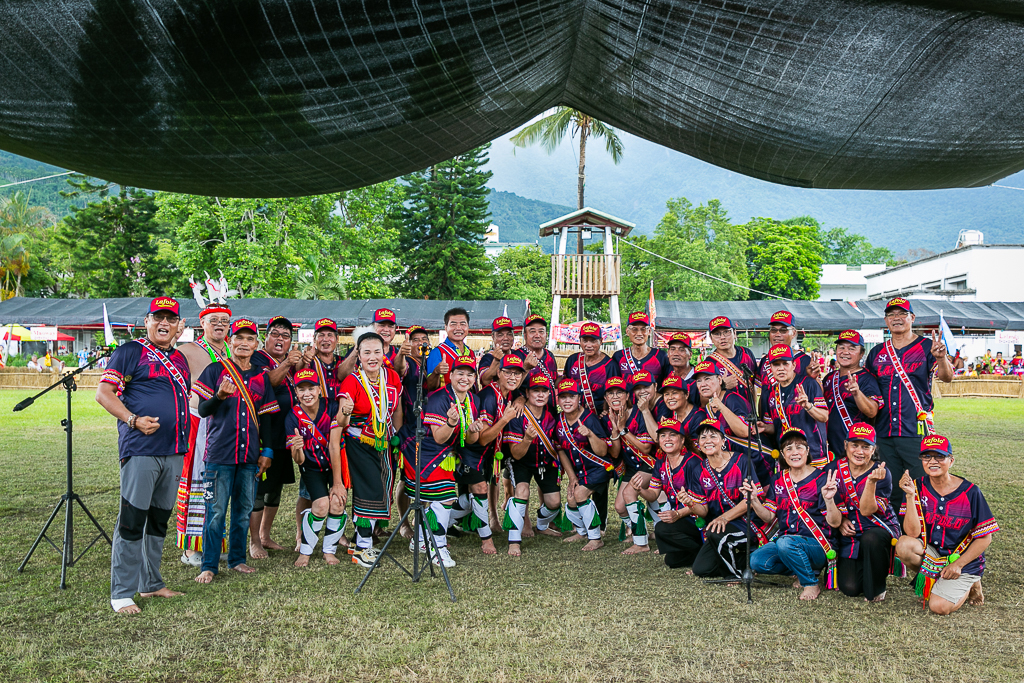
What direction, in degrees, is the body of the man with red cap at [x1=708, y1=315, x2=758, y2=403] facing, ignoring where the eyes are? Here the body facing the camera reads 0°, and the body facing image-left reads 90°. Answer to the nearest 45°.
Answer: approximately 0°

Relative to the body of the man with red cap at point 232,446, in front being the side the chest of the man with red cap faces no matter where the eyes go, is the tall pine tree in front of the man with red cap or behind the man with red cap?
behind

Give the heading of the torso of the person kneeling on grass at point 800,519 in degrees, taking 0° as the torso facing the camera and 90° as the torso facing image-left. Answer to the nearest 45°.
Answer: approximately 0°

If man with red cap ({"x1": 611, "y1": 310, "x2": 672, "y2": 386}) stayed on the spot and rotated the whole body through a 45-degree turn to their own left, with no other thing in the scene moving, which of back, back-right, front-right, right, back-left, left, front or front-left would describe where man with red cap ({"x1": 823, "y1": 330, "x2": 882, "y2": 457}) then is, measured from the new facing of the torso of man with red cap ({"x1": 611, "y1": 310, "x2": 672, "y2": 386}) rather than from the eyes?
front-left

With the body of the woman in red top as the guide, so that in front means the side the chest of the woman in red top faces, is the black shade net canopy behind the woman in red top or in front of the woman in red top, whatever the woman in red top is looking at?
in front

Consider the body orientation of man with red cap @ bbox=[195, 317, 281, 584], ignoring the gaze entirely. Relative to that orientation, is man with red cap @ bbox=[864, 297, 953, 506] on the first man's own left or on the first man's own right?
on the first man's own left

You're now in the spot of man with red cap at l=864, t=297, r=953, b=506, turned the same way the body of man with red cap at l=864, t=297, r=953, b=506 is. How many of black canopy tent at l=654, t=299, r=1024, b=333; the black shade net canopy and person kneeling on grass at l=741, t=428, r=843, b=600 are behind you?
1

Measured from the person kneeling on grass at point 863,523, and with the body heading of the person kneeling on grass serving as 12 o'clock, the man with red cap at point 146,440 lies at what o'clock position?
The man with red cap is roughly at 2 o'clock from the person kneeling on grass.
